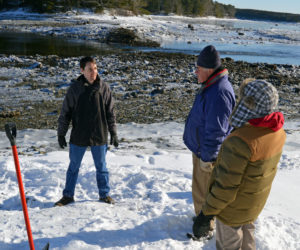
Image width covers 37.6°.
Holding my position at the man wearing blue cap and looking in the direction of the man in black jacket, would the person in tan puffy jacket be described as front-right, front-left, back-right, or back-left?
back-left

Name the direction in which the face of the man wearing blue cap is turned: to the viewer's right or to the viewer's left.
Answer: to the viewer's left

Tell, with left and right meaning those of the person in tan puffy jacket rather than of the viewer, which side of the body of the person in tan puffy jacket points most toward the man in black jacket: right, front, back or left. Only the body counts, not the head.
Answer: front

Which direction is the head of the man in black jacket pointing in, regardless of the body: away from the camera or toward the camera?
toward the camera

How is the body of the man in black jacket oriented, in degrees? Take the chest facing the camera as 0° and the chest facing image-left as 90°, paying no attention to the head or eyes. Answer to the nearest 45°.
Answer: approximately 0°

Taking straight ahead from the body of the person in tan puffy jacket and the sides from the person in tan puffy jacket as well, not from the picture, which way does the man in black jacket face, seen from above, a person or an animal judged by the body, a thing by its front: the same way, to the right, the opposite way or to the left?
the opposite way

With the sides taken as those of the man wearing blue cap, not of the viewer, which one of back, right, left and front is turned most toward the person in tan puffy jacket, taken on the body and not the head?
left

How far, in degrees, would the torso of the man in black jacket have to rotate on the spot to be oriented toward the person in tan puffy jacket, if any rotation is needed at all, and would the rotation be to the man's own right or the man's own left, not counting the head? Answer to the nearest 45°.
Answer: approximately 45° to the man's own left

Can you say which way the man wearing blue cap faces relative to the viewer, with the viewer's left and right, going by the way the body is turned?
facing to the left of the viewer

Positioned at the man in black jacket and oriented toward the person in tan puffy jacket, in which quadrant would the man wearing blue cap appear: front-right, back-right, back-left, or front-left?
front-left

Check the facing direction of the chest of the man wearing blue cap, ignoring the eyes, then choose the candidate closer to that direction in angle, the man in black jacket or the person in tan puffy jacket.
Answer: the man in black jacket

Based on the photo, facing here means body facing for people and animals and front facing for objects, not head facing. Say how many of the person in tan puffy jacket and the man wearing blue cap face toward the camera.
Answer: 0

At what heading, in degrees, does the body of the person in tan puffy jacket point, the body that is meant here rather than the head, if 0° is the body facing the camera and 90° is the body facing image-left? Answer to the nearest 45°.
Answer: approximately 135°
